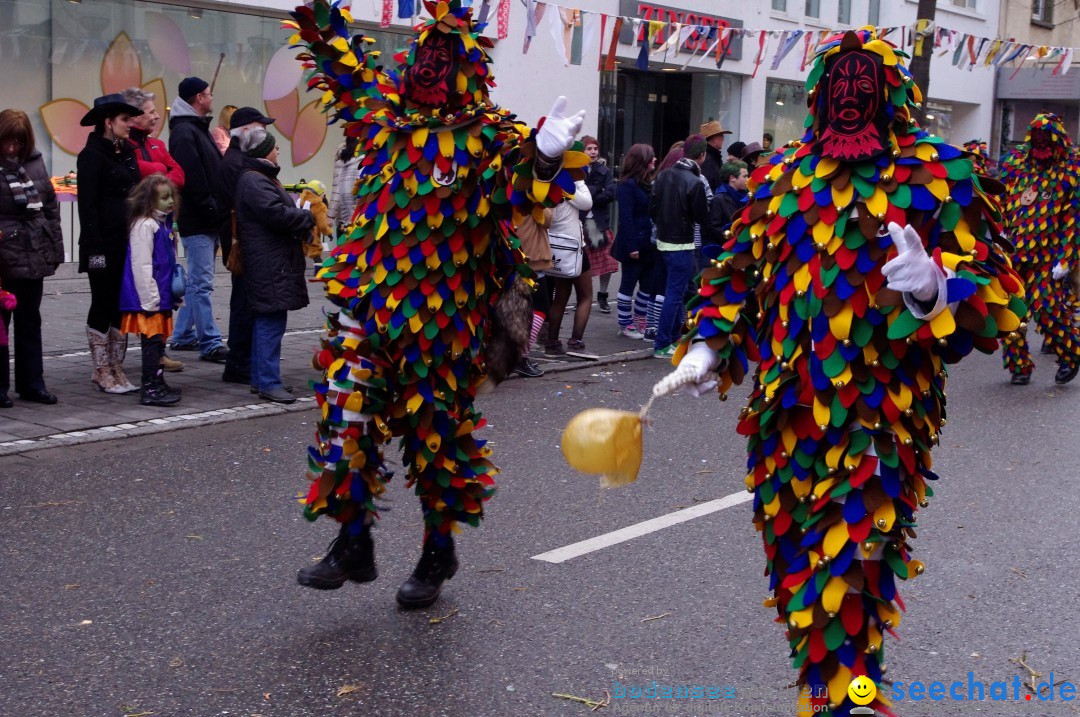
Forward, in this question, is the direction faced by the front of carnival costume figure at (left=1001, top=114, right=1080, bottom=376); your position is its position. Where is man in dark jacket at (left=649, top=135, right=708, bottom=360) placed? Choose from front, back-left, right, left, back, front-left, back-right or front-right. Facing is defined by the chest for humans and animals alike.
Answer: right

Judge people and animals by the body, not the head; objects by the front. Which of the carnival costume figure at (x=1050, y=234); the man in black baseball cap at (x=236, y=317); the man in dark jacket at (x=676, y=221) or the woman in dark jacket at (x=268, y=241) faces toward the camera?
the carnival costume figure

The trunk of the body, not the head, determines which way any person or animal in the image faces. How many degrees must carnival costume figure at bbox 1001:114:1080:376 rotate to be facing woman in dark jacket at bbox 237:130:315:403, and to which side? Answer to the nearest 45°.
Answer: approximately 45° to its right

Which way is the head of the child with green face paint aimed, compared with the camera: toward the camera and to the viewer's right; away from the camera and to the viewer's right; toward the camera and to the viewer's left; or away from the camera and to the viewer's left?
toward the camera and to the viewer's right

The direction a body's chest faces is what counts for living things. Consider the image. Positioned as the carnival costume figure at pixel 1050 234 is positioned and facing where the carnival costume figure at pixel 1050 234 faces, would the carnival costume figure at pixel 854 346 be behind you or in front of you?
in front

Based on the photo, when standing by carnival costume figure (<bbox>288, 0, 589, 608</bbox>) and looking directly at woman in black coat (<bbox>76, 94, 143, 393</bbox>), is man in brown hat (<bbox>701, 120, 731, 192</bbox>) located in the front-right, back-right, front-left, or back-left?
front-right

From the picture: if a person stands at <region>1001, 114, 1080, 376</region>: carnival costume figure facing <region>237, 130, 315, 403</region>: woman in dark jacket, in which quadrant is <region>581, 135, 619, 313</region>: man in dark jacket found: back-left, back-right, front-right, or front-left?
front-right

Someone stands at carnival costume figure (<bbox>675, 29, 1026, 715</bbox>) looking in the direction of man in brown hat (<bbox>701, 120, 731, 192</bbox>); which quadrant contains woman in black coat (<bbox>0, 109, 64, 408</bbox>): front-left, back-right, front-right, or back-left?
front-left

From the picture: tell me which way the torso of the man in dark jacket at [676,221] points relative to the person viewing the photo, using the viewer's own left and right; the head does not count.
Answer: facing away from the viewer and to the right of the viewer

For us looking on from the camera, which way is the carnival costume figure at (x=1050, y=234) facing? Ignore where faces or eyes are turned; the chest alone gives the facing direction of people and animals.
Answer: facing the viewer
